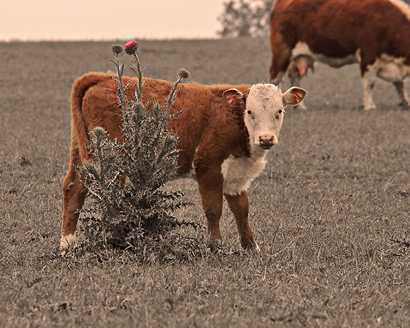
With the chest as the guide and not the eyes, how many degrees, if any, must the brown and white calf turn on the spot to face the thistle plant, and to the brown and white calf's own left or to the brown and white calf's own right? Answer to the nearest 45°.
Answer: approximately 135° to the brown and white calf's own right

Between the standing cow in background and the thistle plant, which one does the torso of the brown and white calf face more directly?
the standing cow in background

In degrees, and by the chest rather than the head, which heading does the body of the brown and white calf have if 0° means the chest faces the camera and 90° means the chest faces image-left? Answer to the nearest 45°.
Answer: approximately 270°
